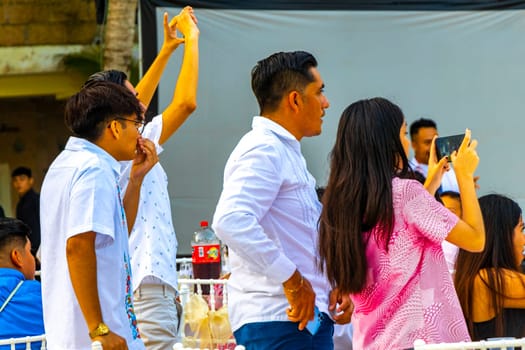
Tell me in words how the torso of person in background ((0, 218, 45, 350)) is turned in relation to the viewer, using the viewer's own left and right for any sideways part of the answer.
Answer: facing away from the viewer and to the right of the viewer

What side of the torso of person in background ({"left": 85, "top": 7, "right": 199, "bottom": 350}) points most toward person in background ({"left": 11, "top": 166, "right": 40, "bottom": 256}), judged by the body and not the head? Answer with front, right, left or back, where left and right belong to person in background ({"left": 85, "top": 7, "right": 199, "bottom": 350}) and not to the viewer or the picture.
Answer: left

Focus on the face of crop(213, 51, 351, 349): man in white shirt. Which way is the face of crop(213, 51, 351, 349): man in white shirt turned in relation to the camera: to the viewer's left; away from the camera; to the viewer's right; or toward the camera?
to the viewer's right

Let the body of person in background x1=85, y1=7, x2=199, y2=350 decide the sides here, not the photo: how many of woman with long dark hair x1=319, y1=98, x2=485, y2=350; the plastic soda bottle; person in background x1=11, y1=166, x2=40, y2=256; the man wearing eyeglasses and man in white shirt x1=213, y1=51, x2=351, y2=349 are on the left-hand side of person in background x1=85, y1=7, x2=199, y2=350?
2

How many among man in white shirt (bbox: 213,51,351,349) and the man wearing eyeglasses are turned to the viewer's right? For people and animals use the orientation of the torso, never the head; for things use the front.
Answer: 2

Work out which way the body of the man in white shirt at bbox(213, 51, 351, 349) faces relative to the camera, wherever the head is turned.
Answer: to the viewer's right

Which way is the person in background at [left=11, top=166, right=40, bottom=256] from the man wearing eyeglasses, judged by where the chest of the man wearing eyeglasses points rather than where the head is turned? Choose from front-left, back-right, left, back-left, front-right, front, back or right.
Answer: left

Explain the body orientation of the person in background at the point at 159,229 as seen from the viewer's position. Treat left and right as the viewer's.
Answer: facing to the right of the viewer

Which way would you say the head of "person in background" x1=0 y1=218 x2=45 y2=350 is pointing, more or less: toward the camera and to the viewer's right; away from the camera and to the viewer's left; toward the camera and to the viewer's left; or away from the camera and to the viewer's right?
away from the camera and to the viewer's right

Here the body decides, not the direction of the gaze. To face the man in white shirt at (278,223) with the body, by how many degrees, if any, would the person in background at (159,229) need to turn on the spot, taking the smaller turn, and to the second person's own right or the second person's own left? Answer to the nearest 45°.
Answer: approximately 45° to the second person's own right

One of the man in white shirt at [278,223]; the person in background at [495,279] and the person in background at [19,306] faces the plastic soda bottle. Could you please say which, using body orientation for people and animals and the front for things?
the person in background at [19,306]

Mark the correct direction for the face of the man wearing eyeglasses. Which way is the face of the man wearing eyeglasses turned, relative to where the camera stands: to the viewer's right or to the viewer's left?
to the viewer's right

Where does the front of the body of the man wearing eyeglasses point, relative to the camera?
to the viewer's right

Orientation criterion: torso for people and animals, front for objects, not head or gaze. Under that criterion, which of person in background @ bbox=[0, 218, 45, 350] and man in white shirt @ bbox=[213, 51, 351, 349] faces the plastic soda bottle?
the person in background
